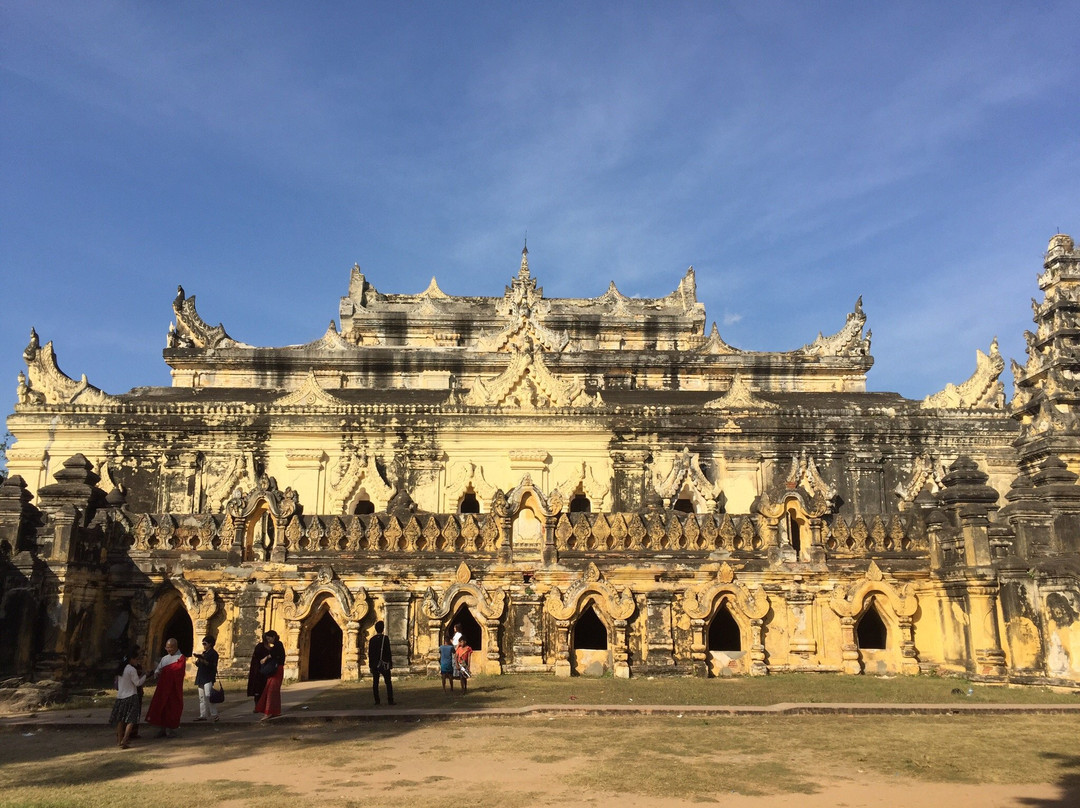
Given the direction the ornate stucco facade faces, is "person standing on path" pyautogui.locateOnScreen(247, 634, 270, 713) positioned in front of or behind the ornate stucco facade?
in front

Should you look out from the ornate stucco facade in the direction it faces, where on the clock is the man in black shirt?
The man in black shirt is roughly at 1 o'clock from the ornate stucco facade.

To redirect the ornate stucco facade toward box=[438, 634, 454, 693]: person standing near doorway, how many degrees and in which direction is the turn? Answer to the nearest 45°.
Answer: approximately 45° to its right

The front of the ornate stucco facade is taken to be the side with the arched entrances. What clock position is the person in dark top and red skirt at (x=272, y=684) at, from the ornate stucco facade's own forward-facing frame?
The person in dark top and red skirt is roughly at 1 o'clock from the ornate stucco facade.

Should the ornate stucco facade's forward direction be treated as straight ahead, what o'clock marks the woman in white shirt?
The woman in white shirt is roughly at 1 o'clock from the ornate stucco facade.

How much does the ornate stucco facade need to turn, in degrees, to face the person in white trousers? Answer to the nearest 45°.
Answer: approximately 45° to its right

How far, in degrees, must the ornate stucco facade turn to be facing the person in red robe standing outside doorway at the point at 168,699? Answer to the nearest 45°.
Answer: approximately 45° to its right

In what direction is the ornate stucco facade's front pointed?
toward the camera
